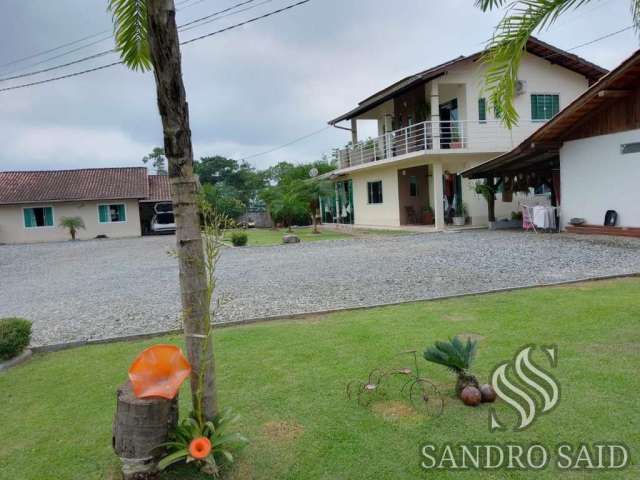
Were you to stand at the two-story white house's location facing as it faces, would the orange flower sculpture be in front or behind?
in front

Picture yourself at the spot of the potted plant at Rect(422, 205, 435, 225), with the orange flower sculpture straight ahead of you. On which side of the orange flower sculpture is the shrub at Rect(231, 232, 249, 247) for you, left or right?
right

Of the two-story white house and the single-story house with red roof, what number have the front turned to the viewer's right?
0

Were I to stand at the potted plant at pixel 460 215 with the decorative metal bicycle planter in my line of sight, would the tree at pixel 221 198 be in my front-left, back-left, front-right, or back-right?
back-right

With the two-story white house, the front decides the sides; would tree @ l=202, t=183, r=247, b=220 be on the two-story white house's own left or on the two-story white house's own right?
on the two-story white house's own right

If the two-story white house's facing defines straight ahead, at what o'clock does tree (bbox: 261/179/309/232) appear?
The tree is roughly at 2 o'clock from the two-story white house.

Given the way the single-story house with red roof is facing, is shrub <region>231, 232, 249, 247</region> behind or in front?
in front

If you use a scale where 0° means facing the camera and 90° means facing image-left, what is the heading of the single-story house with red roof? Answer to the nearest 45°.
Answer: approximately 0°

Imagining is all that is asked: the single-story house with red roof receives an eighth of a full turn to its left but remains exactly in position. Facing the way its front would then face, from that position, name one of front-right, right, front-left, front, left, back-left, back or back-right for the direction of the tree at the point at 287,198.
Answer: front

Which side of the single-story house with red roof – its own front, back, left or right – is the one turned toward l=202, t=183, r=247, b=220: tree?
left

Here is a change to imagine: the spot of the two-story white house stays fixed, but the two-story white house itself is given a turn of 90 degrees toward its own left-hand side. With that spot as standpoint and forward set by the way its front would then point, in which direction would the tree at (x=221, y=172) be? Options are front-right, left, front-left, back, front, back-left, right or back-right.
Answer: back

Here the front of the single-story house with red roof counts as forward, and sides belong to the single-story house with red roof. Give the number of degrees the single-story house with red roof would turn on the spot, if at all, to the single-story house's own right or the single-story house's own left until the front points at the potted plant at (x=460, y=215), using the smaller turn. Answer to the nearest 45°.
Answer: approximately 45° to the single-story house's own left

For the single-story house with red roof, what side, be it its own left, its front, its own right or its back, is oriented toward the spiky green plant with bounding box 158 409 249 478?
front

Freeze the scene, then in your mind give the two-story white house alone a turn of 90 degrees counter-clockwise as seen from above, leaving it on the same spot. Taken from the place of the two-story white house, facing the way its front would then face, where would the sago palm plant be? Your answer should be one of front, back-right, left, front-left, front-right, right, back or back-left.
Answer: front-right

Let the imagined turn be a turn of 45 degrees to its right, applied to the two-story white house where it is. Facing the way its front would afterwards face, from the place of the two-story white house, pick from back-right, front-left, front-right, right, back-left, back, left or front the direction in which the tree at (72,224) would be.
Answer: front

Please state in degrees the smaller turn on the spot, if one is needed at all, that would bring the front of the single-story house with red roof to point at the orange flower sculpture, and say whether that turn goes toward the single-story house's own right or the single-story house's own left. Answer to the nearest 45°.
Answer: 0° — it already faces it

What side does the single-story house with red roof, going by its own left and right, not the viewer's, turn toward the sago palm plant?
front

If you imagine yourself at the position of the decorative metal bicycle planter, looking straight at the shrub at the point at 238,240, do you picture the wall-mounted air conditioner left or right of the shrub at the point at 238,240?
right

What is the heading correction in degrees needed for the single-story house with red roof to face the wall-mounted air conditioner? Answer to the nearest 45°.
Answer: approximately 45° to its left
